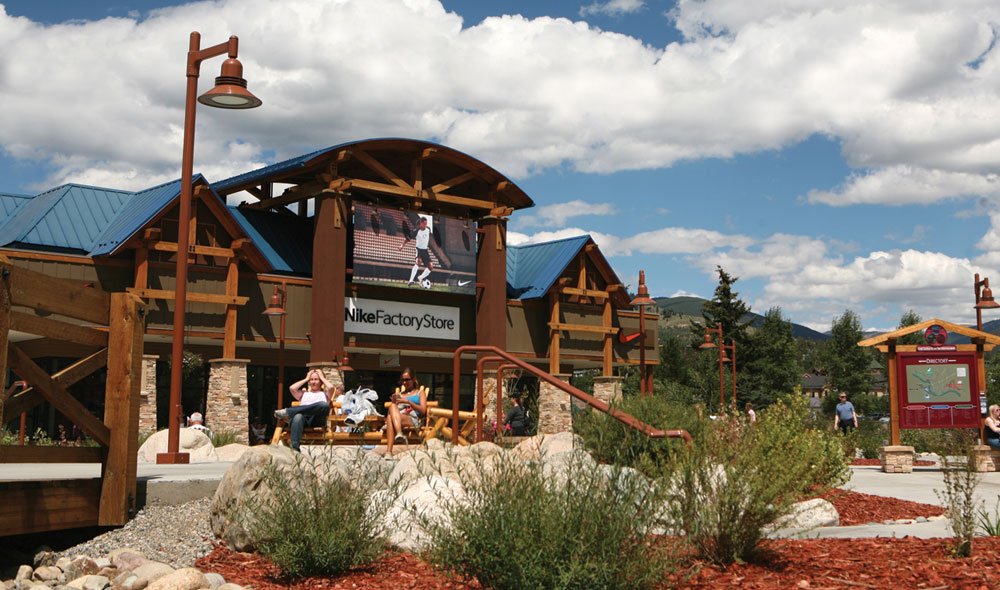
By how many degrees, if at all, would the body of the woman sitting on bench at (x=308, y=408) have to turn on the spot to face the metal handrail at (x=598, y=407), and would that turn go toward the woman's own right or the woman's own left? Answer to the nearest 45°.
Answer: approximately 90° to the woman's own left

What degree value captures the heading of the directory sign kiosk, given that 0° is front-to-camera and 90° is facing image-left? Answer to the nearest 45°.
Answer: approximately 0°

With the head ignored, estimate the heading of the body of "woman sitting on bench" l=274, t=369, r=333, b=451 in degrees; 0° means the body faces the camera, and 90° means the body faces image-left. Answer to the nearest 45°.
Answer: approximately 45°
